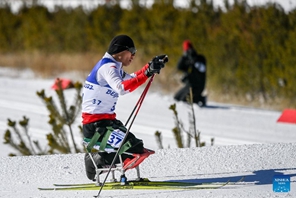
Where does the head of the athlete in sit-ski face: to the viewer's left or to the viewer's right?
to the viewer's right

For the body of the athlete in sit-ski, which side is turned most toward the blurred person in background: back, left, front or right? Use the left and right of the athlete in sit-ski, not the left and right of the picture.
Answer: left

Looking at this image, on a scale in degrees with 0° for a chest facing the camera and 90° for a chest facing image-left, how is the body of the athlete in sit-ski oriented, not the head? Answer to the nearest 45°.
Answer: approximately 270°
